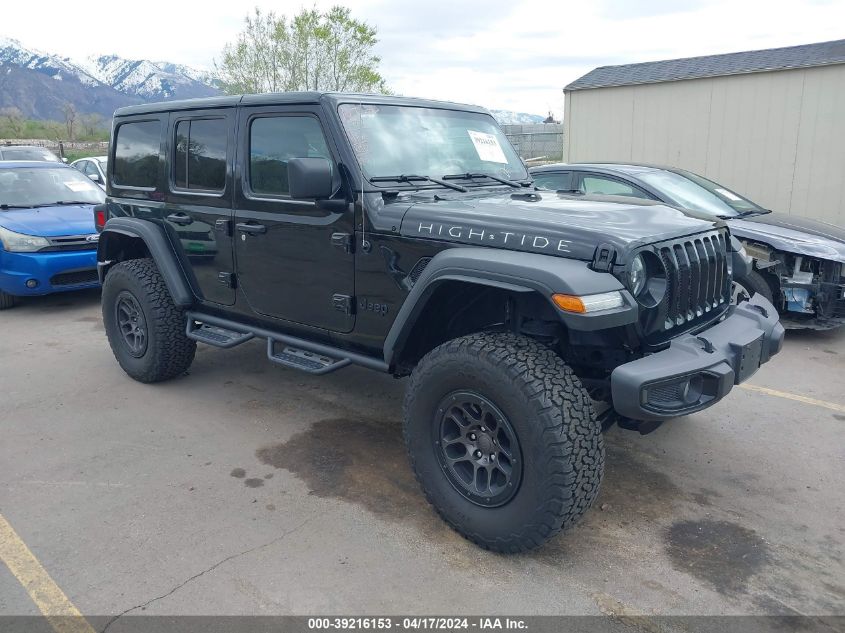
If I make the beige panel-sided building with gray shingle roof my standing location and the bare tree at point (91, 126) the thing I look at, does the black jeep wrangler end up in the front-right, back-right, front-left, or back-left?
back-left

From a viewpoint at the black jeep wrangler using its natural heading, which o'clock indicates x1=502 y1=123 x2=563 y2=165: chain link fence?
The chain link fence is roughly at 8 o'clock from the black jeep wrangler.

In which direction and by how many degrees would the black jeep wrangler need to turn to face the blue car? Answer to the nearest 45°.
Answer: approximately 180°

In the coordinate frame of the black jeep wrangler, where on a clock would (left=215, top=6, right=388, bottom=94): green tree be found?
The green tree is roughly at 7 o'clock from the black jeep wrangler.

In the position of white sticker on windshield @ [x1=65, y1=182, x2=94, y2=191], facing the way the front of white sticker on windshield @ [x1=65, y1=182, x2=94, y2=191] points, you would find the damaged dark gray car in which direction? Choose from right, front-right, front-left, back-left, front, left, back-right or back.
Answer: front-left

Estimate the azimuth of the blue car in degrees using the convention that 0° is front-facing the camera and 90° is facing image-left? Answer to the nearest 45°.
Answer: approximately 315°

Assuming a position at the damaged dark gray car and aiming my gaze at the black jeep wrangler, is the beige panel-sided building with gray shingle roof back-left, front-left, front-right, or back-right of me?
back-right

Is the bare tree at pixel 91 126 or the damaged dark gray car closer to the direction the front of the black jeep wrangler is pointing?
the damaged dark gray car

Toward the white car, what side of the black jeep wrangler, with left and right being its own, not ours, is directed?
back

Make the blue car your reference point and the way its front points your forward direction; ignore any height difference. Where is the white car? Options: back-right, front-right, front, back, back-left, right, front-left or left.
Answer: back-left

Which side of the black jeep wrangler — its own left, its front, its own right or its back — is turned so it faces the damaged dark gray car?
left
